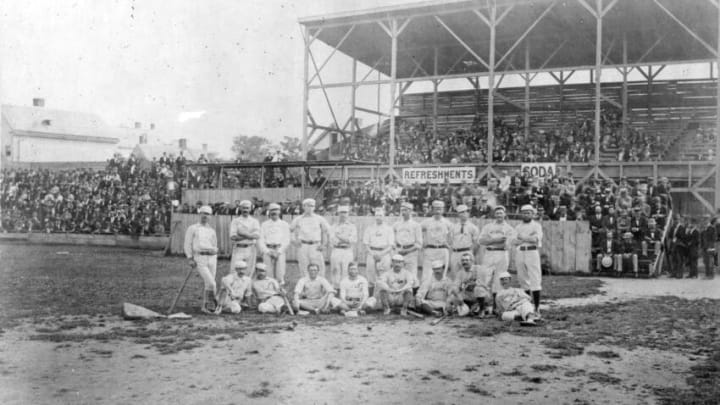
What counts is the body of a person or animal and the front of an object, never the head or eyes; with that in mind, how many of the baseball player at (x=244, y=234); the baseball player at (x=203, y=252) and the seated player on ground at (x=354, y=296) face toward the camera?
3

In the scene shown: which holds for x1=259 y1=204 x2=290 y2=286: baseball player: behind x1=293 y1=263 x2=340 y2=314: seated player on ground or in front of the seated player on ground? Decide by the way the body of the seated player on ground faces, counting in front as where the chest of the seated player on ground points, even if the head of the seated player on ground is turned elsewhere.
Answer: behind

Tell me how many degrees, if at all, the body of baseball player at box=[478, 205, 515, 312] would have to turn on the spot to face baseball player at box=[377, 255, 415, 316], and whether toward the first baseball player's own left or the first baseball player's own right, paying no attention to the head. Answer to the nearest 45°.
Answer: approximately 90° to the first baseball player's own right

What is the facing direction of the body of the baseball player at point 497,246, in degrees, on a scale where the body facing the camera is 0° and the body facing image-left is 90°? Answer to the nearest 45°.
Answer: approximately 0°

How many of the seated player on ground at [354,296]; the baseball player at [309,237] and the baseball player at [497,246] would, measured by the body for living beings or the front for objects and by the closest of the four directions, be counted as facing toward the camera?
3

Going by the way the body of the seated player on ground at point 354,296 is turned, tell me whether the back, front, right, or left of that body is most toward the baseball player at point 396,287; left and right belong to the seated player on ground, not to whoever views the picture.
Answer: left

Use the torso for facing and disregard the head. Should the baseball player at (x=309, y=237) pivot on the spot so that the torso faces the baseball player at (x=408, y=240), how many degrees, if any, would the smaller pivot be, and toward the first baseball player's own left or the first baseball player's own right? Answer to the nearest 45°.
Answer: approximately 90° to the first baseball player's own left

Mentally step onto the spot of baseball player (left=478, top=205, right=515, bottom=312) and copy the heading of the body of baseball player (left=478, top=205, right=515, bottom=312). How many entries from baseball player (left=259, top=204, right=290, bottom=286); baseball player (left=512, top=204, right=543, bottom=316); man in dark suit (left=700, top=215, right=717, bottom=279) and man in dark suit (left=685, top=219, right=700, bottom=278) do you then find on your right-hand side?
1

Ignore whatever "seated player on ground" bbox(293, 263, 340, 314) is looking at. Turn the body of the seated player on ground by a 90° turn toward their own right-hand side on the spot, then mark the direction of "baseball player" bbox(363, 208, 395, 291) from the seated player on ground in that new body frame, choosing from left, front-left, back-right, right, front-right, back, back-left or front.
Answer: back-right

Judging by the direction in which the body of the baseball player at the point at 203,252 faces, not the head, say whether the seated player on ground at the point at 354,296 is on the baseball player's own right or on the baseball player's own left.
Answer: on the baseball player's own left

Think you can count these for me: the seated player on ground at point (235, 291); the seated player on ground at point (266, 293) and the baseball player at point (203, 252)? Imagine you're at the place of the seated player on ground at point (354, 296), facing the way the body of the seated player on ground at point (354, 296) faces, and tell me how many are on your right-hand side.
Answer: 3

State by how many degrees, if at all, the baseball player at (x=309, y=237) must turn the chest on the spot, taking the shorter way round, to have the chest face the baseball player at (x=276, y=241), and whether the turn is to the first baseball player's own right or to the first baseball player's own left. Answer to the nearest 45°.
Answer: approximately 45° to the first baseball player's own right
